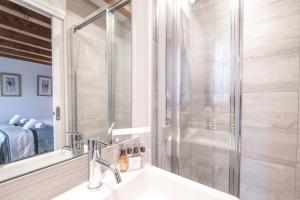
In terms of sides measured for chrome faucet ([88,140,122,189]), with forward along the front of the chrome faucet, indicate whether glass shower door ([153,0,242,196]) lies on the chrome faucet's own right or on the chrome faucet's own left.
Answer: on the chrome faucet's own left

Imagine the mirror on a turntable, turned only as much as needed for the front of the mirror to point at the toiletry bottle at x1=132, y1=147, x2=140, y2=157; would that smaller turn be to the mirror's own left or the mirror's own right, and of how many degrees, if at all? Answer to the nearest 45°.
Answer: approximately 45° to the mirror's own left

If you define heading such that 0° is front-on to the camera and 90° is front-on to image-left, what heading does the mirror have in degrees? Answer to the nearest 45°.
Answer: approximately 315°

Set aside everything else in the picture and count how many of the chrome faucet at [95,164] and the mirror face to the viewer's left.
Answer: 0
